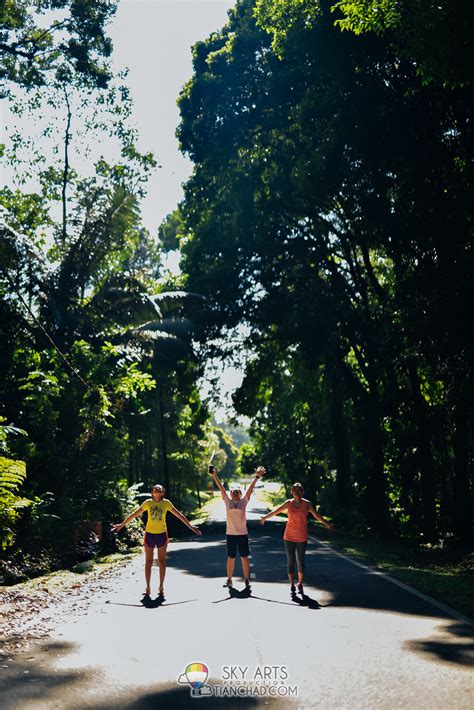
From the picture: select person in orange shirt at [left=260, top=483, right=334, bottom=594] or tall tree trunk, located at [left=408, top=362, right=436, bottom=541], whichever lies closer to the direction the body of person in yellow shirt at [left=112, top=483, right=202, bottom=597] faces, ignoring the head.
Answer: the person in orange shirt

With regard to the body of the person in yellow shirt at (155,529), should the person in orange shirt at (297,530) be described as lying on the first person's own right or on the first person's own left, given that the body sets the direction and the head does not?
on the first person's own left

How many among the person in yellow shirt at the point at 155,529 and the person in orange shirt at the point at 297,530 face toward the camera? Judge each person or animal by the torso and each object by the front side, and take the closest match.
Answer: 2

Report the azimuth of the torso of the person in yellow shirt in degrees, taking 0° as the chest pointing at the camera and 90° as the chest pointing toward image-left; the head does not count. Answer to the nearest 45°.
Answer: approximately 0°

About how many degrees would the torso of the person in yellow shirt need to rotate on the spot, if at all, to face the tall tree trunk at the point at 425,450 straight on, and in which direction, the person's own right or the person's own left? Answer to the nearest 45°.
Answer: approximately 135° to the person's own left

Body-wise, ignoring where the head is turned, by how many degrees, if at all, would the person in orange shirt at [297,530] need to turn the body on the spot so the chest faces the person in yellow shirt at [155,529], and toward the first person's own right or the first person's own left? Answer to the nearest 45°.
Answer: approximately 90° to the first person's own right
